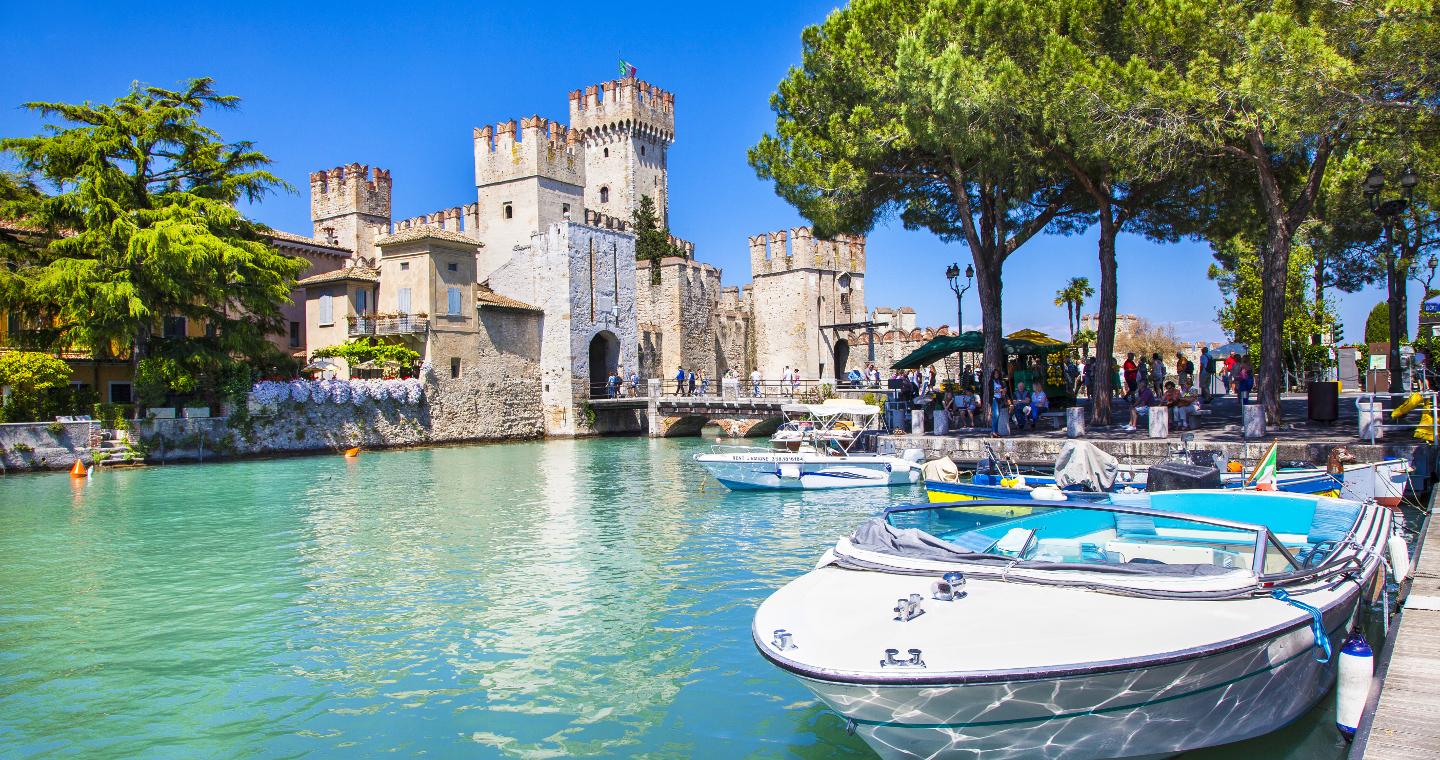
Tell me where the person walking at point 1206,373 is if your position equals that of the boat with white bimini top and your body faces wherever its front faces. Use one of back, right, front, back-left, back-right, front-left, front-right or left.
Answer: back-right

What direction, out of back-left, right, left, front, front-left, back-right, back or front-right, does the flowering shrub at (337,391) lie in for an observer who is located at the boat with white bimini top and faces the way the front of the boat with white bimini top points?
front-right

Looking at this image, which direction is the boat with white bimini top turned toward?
to the viewer's left

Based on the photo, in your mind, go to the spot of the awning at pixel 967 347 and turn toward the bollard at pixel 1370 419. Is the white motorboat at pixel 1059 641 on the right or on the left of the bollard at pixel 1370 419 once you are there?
right

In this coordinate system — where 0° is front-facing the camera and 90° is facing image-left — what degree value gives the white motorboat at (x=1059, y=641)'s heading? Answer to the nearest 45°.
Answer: approximately 45°

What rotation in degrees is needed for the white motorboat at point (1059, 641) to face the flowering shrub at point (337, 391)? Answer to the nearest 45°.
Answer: approximately 90° to its right

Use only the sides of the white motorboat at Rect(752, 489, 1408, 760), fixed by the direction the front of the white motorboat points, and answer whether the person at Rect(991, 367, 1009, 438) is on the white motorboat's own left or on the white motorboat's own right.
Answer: on the white motorboat's own right

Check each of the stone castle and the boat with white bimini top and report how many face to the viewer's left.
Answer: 1
